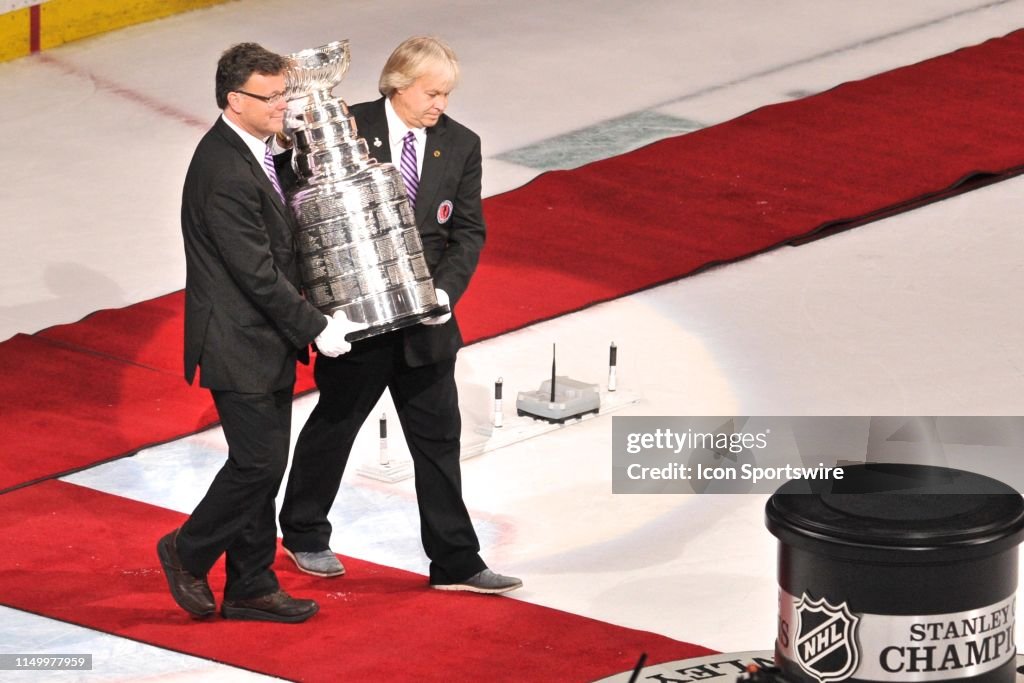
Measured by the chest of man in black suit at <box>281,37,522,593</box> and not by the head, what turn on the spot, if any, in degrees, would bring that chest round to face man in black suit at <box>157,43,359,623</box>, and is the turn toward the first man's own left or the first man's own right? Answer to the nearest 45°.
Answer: approximately 90° to the first man's own right
